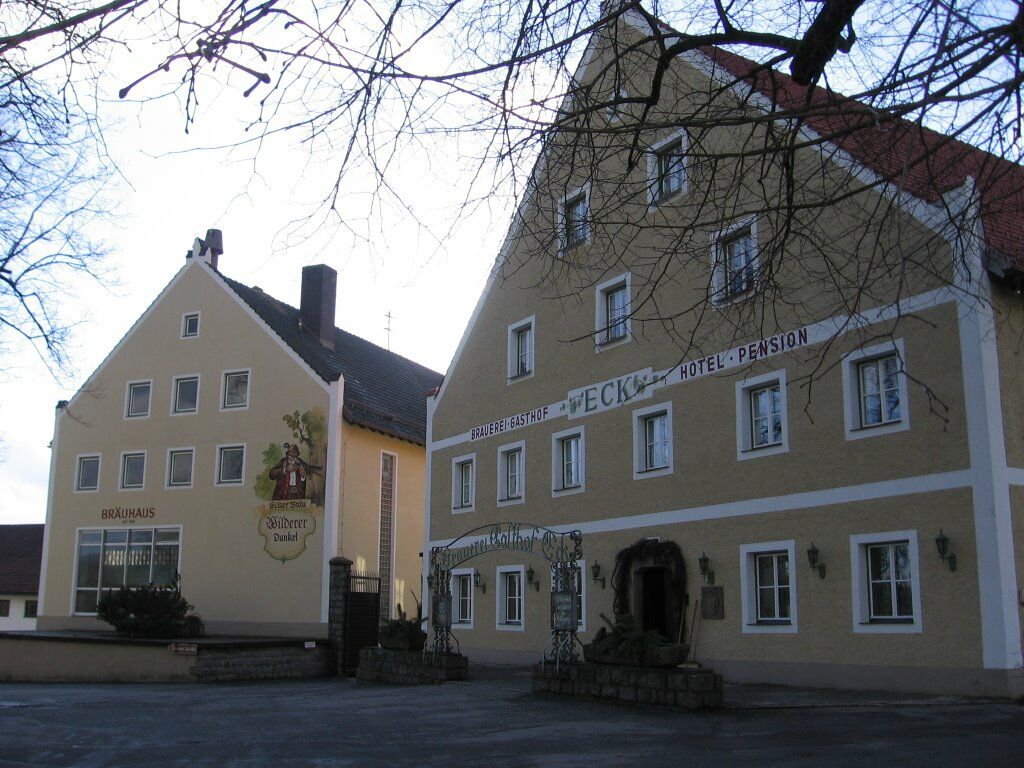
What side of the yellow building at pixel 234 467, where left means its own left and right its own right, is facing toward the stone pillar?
left

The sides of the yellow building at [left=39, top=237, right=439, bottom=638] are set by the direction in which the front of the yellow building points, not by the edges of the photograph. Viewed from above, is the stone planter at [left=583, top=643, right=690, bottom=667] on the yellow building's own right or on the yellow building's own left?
on the yellow building's own left

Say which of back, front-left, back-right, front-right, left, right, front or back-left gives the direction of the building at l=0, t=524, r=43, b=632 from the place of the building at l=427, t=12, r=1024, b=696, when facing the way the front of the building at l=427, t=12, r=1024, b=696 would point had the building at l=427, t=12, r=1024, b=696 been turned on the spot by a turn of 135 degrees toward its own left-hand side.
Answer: back-left

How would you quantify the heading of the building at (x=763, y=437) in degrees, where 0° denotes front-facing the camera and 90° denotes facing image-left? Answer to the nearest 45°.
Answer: approximately 45°

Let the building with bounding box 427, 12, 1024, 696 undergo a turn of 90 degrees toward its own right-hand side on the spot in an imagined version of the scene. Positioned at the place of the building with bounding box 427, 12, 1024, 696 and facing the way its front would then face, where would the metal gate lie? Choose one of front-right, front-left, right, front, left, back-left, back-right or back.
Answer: front

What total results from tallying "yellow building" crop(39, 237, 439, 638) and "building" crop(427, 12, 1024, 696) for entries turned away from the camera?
0

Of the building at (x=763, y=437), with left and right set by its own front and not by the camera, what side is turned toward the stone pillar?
right

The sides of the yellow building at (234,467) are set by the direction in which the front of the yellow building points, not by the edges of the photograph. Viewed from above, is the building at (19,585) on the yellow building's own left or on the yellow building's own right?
on the yellow building's own right

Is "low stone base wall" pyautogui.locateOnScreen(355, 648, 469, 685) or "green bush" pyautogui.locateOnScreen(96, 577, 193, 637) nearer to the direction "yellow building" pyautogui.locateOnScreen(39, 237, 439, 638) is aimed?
the green bush

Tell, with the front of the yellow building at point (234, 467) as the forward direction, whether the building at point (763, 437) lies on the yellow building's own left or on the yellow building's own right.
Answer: on the yellow building's own left

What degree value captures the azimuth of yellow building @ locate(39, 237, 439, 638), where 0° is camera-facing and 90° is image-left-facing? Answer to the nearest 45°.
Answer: approximately 45°

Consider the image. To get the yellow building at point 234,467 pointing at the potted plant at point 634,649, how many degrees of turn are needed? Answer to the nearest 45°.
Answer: approximately 45° to its left
